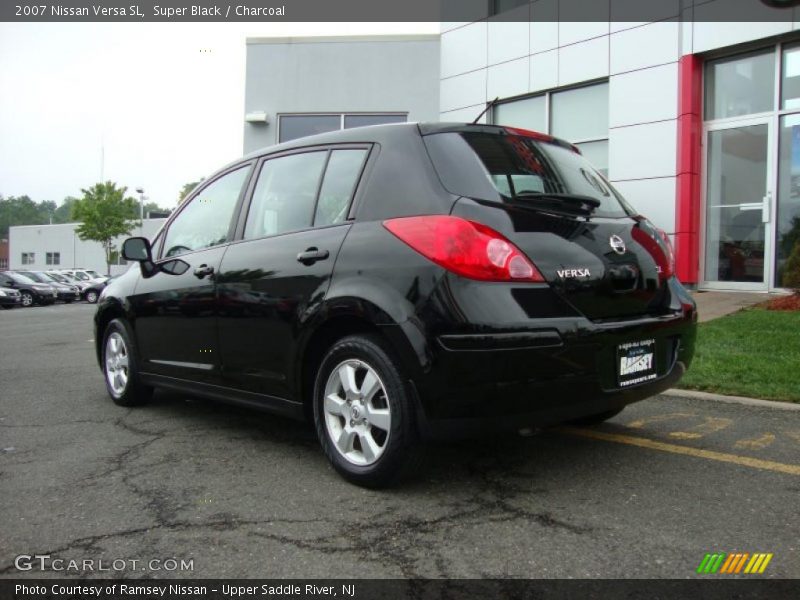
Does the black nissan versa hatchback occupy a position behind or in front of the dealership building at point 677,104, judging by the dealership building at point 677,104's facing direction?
in front

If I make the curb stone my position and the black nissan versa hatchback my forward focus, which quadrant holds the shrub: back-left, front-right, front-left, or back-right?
back-right

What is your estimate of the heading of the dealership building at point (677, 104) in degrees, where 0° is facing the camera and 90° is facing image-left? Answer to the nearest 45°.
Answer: approximately 45°

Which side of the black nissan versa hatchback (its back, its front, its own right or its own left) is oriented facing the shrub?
right

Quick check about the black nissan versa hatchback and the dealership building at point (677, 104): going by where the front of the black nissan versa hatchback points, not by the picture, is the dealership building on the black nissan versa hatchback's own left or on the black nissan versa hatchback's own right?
on the black nissan versa hatchback's own right

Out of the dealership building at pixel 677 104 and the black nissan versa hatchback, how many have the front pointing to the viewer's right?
0

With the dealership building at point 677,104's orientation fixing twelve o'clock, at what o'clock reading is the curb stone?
The curb stone is roughly at 11 o'clock from the dealership building.

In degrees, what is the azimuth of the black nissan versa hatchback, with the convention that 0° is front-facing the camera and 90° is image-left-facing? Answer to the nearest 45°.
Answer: approximately 135°

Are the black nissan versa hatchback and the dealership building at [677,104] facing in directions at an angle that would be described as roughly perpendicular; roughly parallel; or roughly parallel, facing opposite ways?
roughly perpendicular
